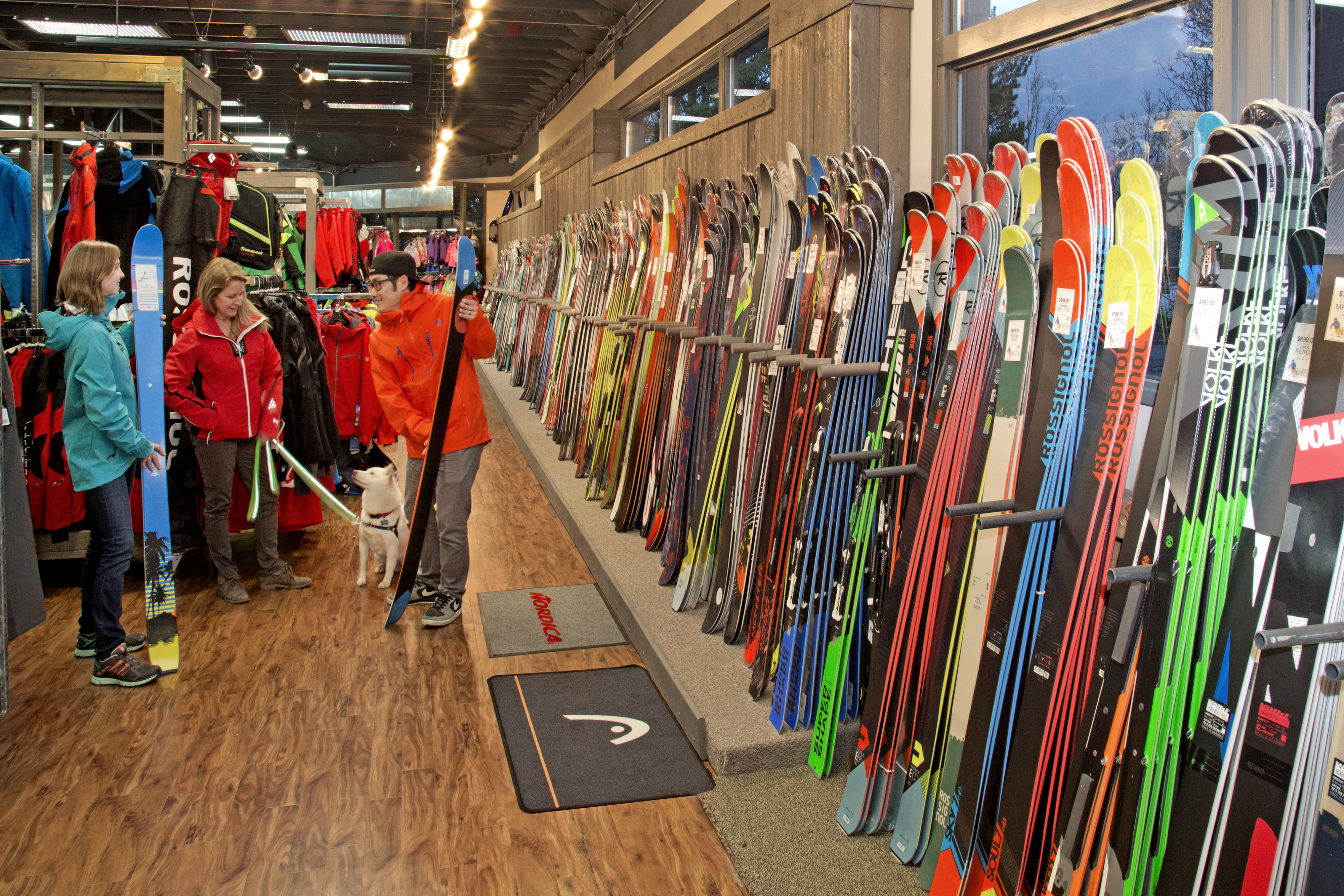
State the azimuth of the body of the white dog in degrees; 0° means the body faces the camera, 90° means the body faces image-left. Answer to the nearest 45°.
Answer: approximately 45°

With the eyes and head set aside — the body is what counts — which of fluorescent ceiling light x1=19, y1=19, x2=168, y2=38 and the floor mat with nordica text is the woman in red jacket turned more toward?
the floor mat with nordica text

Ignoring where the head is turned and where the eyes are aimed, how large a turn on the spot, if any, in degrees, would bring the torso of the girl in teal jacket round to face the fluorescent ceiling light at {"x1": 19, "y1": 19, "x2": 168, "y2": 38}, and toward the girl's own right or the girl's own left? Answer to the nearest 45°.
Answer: approximately 90° to the girl's own left

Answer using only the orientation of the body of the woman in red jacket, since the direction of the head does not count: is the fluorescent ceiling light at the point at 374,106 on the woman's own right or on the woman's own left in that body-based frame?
on the woman's own left

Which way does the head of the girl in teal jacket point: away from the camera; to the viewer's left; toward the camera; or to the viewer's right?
to the viewer's right

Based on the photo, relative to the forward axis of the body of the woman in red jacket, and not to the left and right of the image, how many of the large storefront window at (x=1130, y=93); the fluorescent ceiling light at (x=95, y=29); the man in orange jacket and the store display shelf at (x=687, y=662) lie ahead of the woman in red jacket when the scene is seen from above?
3

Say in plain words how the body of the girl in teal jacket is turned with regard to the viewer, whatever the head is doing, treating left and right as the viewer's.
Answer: facing to the right of the viewer
